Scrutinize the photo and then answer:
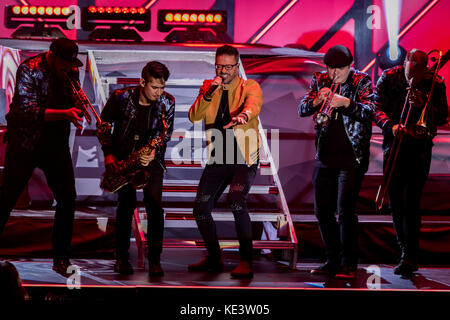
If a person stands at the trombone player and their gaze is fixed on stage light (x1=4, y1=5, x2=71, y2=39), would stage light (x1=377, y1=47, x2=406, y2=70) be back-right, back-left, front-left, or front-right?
front-right

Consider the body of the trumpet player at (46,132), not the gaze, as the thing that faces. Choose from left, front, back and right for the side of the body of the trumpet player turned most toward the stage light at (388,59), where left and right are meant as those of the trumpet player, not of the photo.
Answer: left

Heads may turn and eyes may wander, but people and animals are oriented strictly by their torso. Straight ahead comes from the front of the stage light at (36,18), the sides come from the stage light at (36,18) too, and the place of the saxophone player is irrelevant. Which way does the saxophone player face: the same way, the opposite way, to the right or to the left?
the same way

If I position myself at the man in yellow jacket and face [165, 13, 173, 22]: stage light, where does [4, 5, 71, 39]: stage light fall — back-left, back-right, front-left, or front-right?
front-left

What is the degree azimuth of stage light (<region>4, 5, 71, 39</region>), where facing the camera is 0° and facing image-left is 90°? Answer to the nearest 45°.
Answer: approximately 0°

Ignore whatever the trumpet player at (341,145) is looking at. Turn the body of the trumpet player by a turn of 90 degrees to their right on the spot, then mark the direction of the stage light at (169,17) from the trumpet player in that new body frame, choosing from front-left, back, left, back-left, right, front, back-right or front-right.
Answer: front

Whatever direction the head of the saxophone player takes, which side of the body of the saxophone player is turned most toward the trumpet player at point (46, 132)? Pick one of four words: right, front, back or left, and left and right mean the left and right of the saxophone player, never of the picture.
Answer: right

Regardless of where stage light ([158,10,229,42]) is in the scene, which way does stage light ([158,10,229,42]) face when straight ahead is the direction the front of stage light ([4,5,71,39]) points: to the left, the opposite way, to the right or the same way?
the same way

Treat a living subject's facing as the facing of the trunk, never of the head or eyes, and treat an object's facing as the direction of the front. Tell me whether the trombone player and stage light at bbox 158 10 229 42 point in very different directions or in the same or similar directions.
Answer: same or similar directions

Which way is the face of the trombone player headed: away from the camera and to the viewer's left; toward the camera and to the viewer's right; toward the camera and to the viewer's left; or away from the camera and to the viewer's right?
toward the camera and to the viewer's left

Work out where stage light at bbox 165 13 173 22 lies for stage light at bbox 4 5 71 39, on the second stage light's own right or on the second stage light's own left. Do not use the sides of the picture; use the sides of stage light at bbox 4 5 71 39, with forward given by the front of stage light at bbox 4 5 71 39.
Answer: on the second stage light's own left

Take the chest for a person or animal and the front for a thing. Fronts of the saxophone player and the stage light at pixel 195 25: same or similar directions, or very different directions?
same or similar directions

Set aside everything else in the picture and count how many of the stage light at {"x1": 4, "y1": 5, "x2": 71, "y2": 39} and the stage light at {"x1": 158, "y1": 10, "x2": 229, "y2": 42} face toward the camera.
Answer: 2

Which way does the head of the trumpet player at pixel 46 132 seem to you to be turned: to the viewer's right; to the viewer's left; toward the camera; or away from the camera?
to the viewer's right

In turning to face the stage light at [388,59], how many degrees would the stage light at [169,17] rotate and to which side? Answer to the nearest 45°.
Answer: approximately 90° to its left

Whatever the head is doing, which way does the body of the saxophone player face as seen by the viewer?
toward the camera

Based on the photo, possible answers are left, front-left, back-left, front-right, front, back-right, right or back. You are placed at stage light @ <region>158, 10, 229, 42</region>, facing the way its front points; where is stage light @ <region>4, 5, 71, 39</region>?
right

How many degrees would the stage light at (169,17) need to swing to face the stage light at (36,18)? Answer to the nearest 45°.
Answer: approximately 90° to its right
